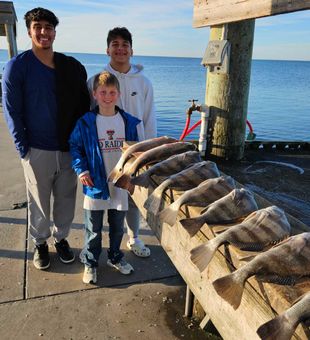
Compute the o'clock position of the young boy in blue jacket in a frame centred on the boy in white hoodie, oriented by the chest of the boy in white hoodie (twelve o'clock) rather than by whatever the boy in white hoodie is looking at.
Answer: The young boy in blue jacket is roughly at 1 o'clock from the boy in white hoodie.

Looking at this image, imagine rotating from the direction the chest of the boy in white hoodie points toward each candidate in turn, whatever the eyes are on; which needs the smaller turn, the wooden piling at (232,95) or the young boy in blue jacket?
the young boy in blue jacket

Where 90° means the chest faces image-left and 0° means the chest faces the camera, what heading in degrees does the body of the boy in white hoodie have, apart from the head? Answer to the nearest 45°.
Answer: approximately 0°

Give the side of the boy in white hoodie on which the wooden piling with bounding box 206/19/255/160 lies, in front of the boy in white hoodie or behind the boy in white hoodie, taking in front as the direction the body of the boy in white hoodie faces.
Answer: behind

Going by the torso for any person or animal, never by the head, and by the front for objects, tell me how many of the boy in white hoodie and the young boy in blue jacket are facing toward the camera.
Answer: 2

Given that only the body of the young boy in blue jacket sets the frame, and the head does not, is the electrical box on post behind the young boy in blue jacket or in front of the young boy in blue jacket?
behind

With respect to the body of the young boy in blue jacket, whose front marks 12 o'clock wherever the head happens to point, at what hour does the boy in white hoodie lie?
The boy in white hoodie is roughly at 7 o'clock from the young boy in blue jacket.

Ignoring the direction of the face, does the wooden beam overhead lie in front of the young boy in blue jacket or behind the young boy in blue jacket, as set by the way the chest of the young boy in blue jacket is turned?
behind

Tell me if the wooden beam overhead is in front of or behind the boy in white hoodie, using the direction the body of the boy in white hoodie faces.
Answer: behind

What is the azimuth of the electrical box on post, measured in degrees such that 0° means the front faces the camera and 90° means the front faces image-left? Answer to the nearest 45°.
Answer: approximately 45°

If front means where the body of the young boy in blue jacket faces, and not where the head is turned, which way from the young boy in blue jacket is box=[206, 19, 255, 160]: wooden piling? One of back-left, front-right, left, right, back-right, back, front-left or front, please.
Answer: back-left
